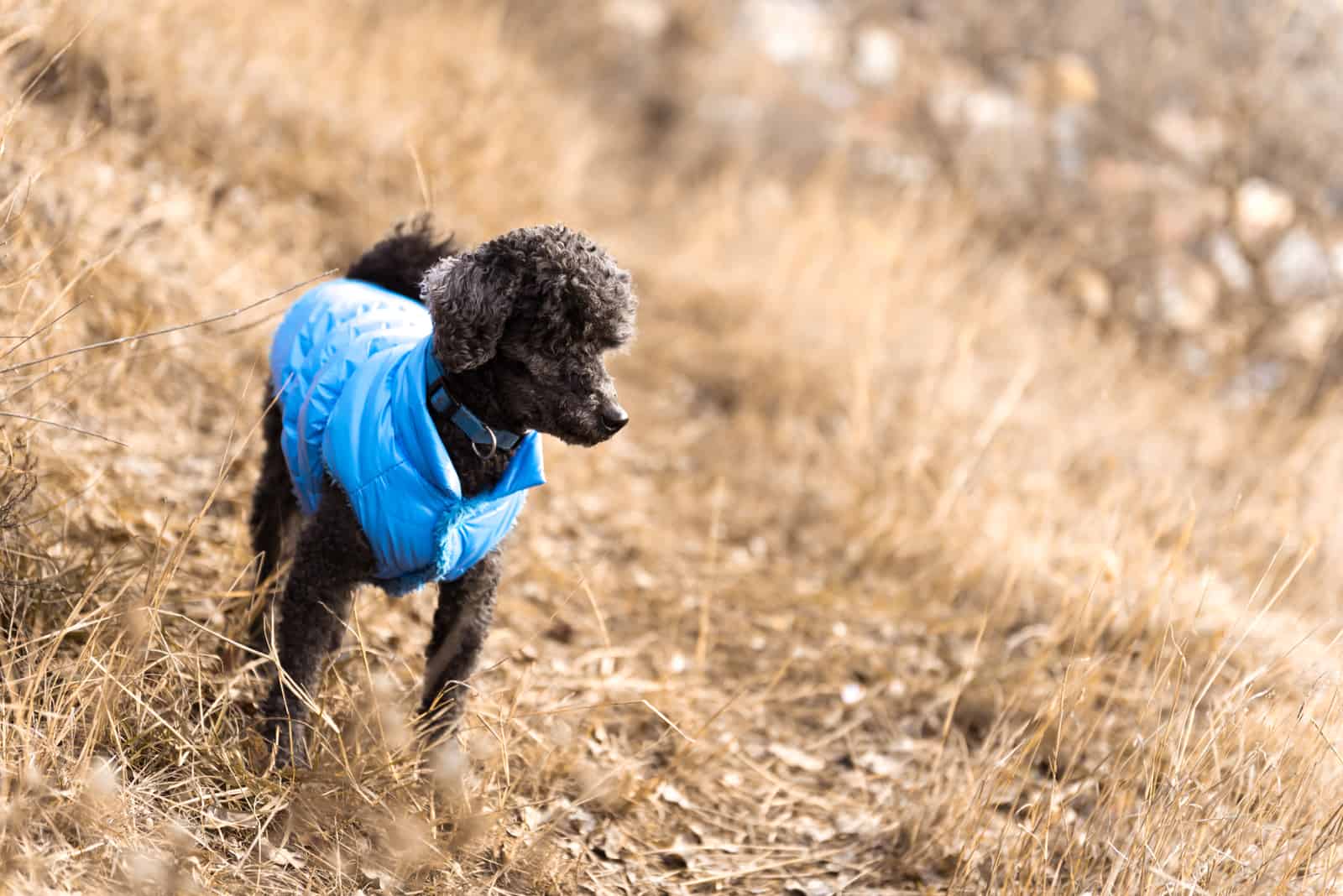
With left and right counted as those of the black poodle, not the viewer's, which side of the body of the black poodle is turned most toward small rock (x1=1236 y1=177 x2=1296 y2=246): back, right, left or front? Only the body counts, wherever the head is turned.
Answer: left

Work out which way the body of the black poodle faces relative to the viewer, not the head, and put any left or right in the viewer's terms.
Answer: facing the viewer and to the right of the viewer

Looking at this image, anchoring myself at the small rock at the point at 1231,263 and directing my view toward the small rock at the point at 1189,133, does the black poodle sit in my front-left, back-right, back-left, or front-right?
back-left

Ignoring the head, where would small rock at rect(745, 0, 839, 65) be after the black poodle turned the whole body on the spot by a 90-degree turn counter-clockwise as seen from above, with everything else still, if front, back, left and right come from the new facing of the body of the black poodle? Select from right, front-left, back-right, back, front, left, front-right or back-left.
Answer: front-left

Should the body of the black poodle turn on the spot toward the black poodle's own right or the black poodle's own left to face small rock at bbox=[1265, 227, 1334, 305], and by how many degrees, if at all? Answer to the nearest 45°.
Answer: approximately 90° to the black poodle's own left

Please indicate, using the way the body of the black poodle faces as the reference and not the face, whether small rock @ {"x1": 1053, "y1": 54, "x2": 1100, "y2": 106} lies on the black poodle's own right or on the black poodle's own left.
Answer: on the black poodle's own left

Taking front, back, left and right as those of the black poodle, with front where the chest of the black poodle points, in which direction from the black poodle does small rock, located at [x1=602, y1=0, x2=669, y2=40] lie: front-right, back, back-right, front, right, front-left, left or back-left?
back-left

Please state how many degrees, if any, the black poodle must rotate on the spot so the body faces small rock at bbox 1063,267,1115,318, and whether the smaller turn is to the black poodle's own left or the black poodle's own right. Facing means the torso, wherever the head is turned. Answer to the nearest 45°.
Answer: approximately 90° to the black poodle's own left

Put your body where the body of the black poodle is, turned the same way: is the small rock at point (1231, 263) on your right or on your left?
on your left
